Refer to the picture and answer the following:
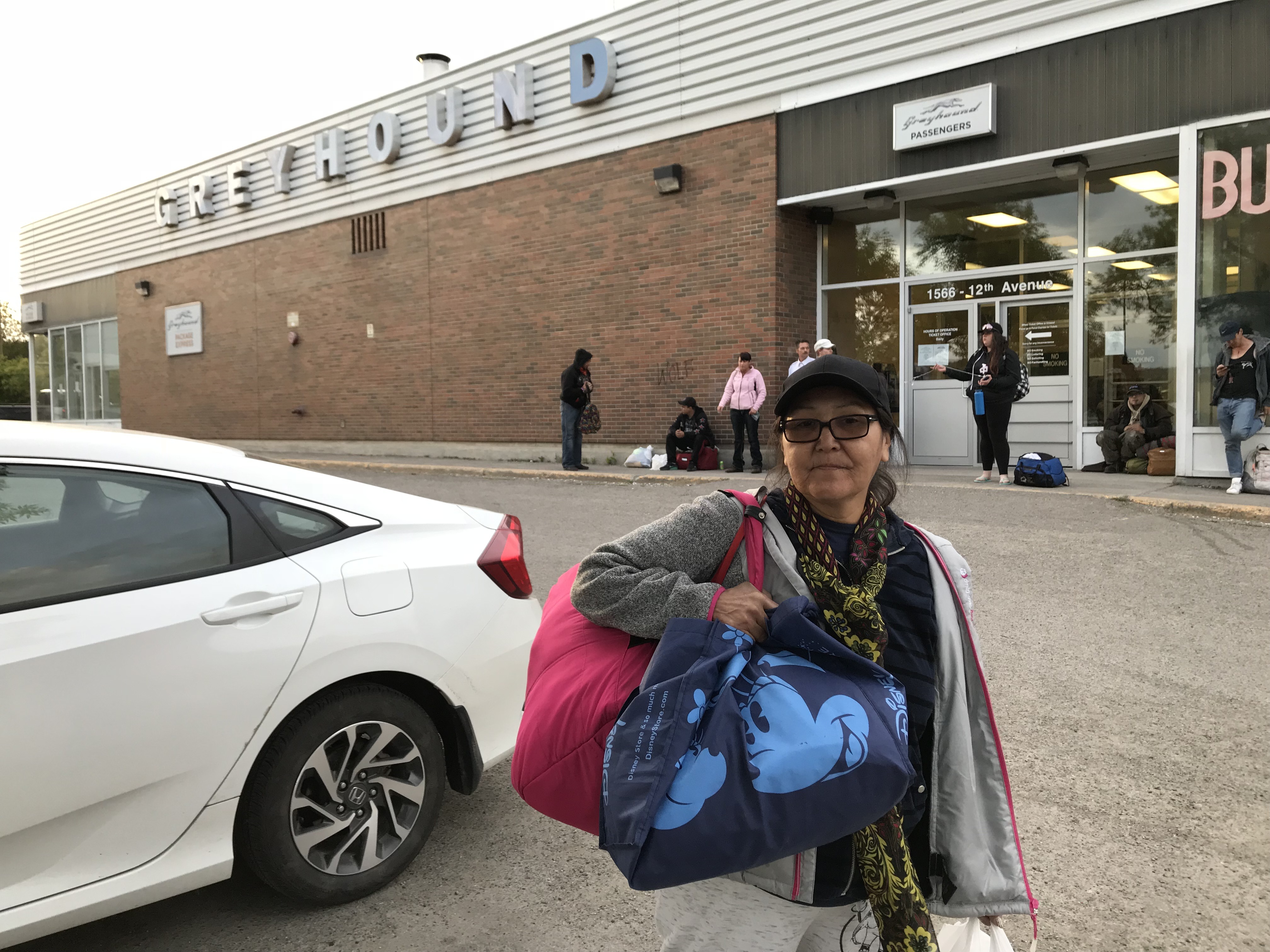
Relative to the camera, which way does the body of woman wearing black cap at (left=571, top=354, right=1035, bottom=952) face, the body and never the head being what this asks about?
toward the camera

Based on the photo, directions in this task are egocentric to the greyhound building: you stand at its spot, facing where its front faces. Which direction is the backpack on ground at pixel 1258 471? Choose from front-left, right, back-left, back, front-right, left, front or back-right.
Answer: left

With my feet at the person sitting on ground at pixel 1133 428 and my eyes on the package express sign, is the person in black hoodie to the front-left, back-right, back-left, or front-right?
front-left

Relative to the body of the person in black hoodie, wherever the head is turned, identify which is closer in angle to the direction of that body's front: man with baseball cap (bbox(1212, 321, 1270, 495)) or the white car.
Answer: the man with baseball cap

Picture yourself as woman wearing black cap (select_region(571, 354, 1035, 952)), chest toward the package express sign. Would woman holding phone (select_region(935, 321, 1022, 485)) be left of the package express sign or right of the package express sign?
right

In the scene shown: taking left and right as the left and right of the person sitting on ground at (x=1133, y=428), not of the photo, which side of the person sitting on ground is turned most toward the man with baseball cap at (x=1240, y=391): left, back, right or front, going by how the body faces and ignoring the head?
left

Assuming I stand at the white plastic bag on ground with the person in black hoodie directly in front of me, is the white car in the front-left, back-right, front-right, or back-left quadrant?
front-left

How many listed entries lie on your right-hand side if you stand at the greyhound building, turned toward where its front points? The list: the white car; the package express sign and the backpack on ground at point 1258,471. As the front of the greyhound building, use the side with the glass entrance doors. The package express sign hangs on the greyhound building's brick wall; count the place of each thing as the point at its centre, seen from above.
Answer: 1

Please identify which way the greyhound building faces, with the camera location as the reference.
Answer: facing the viewer and to the left of the viewer

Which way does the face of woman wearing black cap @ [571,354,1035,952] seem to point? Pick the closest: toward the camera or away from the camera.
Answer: toward the camera

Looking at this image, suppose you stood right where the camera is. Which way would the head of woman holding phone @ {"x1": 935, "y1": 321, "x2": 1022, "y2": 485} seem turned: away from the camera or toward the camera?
toward the camera

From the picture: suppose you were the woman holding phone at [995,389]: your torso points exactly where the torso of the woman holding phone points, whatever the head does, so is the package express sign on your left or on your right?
on your right

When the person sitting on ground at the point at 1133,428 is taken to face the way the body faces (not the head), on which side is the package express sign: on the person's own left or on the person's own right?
on the person's own right

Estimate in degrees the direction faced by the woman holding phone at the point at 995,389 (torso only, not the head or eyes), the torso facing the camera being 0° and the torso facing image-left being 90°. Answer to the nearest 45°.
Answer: approximately 45°
